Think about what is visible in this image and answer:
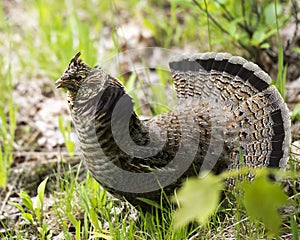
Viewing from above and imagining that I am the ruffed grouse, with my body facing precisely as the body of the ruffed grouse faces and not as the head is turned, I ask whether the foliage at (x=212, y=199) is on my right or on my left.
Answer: on my left

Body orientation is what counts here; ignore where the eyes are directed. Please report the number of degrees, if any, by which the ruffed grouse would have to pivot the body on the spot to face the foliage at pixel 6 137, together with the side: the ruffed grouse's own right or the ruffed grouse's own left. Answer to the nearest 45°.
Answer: approximately 45° to the ruffed grouse's own right

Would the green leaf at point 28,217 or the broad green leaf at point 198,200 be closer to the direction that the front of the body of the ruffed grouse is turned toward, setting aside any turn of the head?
the green leaf

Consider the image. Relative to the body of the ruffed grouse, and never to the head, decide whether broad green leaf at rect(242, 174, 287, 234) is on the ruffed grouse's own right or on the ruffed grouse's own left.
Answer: on the ruffed grouse's own left

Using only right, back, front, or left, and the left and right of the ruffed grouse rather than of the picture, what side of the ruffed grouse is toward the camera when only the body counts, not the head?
left

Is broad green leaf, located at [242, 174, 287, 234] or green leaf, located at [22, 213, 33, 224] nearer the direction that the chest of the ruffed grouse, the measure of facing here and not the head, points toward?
the green leaf
